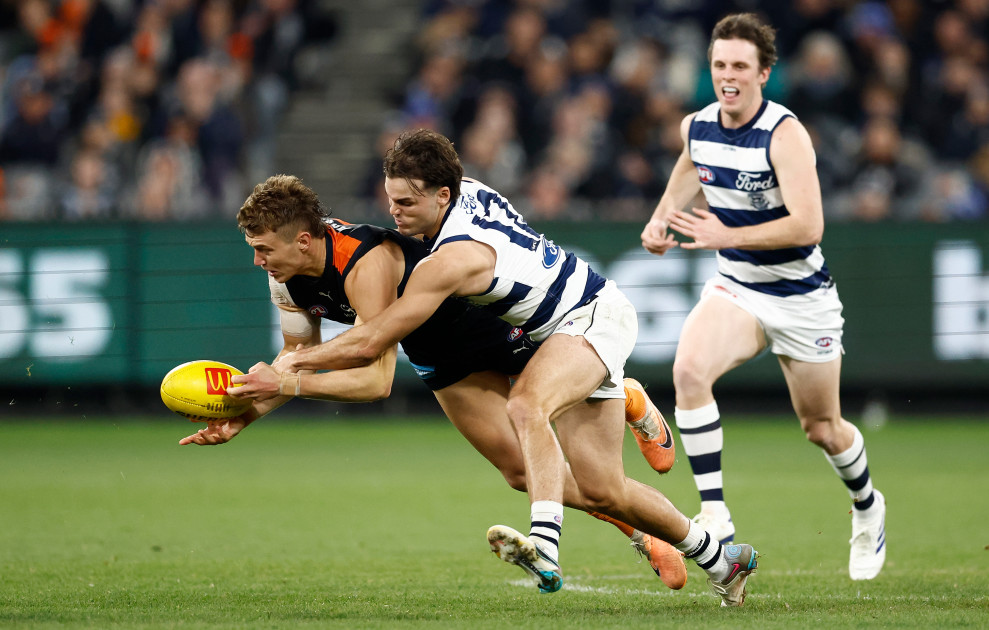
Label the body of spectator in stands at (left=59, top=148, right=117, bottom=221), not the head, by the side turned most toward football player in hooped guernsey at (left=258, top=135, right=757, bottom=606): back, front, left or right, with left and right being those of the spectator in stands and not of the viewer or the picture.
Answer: front

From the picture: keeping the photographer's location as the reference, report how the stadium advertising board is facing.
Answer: facing the viewer

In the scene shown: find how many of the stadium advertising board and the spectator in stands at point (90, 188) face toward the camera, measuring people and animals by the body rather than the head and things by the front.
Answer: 2

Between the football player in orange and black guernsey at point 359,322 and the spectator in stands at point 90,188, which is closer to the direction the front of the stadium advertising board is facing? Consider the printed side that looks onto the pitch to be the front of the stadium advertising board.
the football player in orange and black guernsey

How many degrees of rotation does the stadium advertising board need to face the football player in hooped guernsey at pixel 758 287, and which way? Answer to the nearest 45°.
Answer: approximately 45° to its left

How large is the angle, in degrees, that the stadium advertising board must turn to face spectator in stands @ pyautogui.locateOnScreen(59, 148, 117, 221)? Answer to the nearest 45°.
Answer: approximately 135° to its right

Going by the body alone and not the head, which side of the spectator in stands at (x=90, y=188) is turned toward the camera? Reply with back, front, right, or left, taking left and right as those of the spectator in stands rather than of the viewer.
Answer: front

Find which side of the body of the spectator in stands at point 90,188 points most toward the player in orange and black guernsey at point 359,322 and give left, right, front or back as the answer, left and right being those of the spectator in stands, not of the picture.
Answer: front

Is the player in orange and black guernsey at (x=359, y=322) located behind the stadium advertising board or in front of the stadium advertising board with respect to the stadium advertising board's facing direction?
in front

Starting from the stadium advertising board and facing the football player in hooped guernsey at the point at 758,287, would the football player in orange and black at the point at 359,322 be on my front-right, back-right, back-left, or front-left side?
front-right

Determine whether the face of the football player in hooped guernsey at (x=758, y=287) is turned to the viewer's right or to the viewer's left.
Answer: to the viewer's left

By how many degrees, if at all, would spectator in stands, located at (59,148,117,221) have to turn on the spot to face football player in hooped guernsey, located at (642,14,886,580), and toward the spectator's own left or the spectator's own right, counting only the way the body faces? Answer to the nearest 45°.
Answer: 0° — they already face them

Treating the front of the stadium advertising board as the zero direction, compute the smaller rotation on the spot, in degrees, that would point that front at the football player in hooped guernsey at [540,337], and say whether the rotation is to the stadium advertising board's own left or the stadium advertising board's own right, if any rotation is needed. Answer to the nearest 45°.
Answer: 0° — it already faces them
